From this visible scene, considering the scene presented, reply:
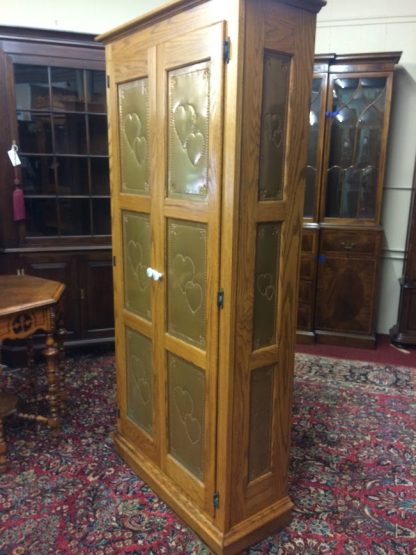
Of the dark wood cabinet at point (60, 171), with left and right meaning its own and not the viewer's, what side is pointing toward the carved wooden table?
front

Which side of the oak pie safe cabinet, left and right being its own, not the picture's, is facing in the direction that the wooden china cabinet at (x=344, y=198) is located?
back

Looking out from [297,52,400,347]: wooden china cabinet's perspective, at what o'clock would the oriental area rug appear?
The oriental area rug is roughly at 12 o'clock from the wooden china cabinet.

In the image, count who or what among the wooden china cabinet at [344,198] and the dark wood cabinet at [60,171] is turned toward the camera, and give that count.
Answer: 2

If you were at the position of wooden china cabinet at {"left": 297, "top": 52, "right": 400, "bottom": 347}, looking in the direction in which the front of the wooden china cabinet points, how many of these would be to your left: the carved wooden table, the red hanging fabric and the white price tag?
0

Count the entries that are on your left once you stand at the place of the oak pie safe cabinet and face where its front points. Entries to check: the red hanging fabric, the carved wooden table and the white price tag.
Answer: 0

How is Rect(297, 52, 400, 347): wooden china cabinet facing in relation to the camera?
toward the camera

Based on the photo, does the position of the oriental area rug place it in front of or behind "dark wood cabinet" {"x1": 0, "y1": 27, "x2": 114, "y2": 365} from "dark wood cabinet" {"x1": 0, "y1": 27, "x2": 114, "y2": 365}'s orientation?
in front

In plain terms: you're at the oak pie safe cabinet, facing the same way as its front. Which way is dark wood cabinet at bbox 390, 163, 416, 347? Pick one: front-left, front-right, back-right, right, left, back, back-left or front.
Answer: back

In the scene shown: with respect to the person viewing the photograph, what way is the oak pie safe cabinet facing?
facing the viewer and to the left of the viewer

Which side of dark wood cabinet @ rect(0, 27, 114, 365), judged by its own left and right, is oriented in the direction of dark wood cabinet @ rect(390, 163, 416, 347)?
left

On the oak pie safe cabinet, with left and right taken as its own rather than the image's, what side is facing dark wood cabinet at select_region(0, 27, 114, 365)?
right
